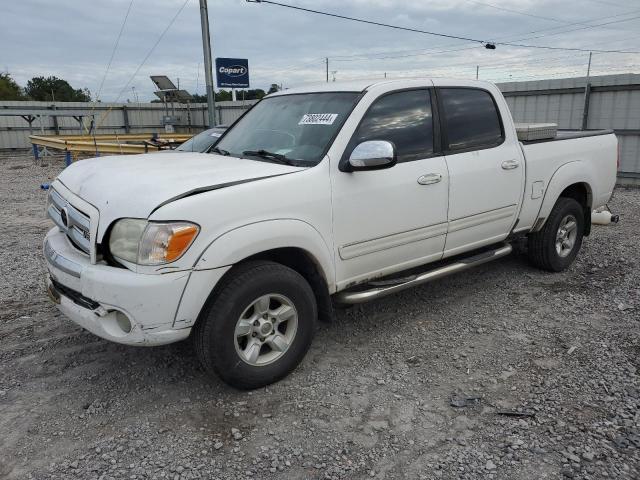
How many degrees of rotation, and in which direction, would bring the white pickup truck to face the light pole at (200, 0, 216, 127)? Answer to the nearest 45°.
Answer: approximately 135° to its right

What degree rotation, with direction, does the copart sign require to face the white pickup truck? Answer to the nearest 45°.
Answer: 0° — it already faces it

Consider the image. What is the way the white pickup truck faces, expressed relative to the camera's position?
facing the viewer and to the left of the viewer

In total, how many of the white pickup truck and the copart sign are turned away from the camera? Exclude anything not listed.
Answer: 0

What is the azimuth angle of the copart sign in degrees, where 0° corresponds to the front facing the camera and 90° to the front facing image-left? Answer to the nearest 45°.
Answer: approximately 0°

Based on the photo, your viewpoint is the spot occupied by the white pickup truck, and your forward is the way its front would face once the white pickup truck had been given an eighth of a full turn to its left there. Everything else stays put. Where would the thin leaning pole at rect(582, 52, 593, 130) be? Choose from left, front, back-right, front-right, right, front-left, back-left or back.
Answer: back-left
